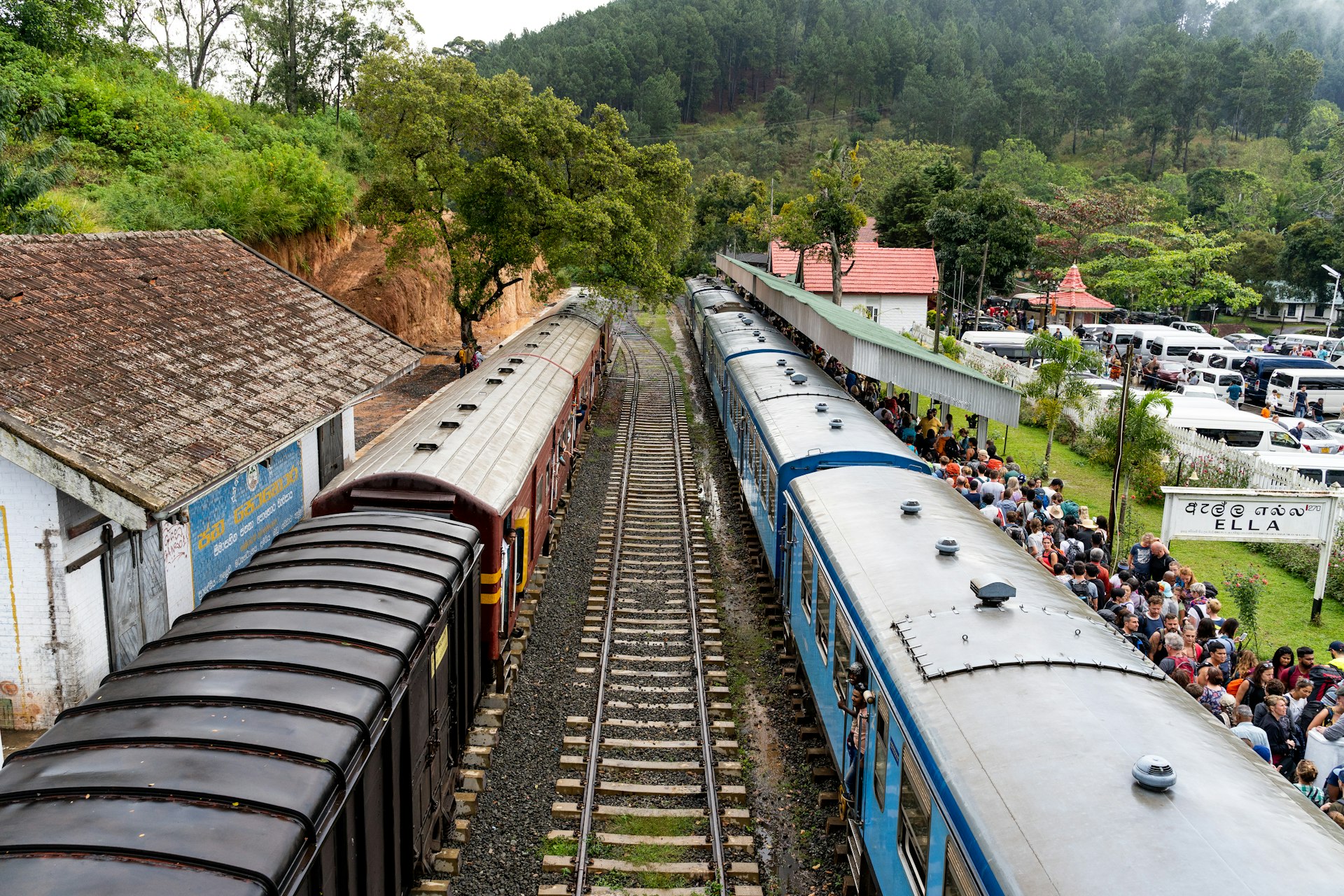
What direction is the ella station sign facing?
toward the camera

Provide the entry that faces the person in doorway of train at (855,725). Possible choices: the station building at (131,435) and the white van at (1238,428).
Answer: the station building

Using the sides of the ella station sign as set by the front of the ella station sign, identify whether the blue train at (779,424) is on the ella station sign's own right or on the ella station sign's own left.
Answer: on the ella station sign's own right

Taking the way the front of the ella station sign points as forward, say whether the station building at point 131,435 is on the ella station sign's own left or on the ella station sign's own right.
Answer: on the ella station sign's own right

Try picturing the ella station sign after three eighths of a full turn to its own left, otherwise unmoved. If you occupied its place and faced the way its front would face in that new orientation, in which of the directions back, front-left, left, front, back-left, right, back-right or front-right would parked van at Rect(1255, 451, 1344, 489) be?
front-left

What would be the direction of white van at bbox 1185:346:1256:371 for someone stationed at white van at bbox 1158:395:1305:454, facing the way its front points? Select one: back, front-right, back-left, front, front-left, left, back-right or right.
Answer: left

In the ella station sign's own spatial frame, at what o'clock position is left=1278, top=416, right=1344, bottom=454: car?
The car is roughly at 6 o'clock from the ella station sign.

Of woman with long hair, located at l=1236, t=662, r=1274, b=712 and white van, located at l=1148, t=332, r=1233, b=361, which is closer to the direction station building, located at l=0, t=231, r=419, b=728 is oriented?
the woman with long hair

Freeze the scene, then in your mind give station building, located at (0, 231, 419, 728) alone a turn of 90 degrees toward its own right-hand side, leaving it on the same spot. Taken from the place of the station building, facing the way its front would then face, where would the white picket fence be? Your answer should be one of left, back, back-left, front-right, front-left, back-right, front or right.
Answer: back-left

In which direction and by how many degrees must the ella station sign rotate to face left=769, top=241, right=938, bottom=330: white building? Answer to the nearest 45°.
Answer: approximately 135° to its right

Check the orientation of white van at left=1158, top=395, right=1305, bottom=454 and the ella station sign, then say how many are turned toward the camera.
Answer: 1

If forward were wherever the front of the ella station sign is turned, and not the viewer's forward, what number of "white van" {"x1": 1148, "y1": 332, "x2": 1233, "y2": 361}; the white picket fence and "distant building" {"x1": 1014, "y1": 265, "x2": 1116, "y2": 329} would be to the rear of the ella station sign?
3
